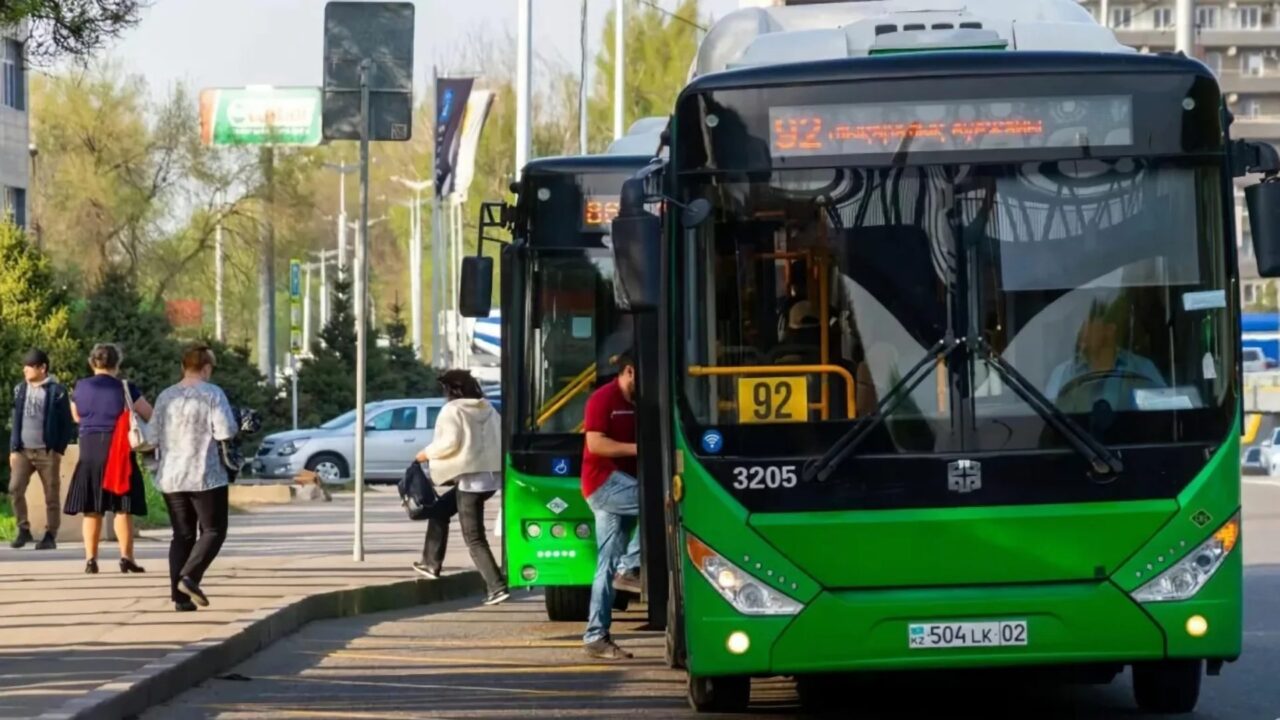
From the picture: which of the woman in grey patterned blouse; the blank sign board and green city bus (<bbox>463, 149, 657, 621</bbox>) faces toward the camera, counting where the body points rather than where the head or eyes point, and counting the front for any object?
the green city bus

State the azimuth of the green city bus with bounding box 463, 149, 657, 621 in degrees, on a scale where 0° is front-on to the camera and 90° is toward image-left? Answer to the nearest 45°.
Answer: approximately 0°

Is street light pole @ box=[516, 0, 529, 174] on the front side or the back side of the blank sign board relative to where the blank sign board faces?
on the front side

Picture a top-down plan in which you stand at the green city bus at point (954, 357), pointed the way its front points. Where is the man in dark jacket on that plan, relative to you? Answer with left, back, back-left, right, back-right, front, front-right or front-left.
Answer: back-right

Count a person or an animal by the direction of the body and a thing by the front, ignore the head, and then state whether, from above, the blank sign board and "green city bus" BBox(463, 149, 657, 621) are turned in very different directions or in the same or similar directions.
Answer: very different directions

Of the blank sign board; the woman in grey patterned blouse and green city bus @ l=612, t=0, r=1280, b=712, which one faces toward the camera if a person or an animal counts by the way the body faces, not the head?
the green city bus

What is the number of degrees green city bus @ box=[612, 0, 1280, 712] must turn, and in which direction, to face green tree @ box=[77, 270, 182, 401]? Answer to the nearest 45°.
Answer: approximately 135° to its right

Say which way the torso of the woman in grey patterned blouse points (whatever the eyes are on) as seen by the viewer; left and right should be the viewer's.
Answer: facing away from the viewer and to the right of the viewer

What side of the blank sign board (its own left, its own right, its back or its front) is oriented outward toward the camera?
back

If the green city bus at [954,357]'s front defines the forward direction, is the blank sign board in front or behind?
behind

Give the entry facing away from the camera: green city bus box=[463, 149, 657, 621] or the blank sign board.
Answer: the blank sign board

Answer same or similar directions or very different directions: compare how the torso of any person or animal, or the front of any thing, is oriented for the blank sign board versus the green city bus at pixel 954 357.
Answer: very different directions

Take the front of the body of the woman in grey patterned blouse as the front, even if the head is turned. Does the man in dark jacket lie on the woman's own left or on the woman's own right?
on the woman's own left

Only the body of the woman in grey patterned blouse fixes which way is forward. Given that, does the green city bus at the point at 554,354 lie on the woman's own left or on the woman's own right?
on the woman's own right

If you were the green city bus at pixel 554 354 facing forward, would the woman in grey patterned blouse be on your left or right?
on your right
